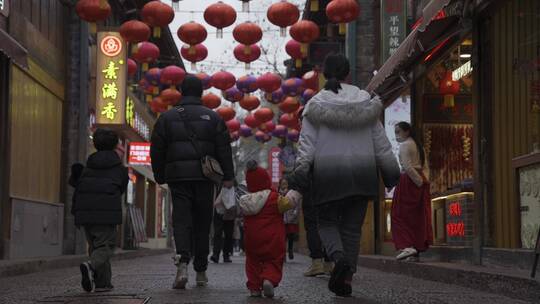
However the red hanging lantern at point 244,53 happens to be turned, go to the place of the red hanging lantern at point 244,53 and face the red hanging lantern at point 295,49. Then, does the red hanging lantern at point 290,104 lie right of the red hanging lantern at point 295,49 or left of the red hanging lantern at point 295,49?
left

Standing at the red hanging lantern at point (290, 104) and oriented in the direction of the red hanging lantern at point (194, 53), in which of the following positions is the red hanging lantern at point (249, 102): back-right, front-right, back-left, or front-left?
front-right

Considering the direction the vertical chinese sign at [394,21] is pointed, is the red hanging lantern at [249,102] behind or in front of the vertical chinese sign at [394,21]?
behind

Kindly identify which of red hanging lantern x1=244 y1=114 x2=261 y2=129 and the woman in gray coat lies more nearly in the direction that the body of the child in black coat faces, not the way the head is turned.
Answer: the red hanging lantern

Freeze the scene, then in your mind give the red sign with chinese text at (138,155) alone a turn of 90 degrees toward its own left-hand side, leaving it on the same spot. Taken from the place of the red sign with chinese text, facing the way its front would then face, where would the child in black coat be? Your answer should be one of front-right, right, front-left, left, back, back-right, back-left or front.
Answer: right

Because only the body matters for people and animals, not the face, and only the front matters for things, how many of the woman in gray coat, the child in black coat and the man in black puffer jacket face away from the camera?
3

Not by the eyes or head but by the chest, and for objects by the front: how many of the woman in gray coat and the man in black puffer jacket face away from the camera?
2

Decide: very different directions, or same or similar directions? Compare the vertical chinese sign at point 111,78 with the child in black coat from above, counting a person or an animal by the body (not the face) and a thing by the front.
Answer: very different directions

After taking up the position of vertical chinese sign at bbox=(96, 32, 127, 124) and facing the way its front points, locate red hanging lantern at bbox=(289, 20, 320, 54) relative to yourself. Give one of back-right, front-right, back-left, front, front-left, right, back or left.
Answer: front-left

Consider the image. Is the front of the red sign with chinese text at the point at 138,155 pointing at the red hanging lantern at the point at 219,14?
yes

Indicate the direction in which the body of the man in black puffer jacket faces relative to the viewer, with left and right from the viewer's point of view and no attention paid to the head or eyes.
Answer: facing away from the viewer

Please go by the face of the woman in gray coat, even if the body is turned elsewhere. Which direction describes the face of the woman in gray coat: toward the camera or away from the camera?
away from the camera

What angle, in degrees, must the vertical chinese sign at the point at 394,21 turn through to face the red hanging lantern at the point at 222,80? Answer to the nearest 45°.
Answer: approximately 135° to its right

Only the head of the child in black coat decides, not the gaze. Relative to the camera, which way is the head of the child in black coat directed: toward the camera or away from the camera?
away from the camera

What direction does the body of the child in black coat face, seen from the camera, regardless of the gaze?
away from the camera

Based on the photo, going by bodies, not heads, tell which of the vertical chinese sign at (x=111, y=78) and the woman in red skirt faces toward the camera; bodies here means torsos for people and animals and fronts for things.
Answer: the vertical chinese sign

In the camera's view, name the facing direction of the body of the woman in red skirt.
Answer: to the viewer's left

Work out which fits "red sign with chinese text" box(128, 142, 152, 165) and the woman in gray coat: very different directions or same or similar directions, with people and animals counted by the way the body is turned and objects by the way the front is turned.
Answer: very different directions

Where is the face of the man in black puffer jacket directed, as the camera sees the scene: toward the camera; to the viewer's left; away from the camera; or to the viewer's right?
away from the camera

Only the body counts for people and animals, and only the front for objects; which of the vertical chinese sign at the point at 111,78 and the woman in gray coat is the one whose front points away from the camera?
the woman in gray coat

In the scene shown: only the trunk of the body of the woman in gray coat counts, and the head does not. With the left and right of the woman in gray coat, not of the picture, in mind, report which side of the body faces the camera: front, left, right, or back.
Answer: back
